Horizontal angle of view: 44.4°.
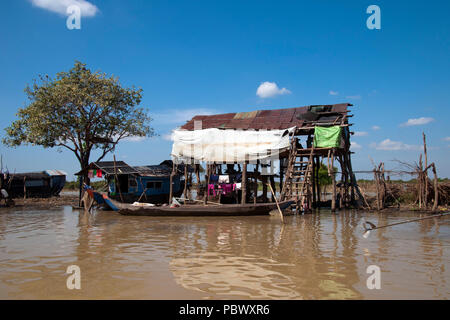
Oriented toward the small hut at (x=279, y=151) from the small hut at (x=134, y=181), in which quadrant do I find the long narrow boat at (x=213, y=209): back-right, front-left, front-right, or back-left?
front-right

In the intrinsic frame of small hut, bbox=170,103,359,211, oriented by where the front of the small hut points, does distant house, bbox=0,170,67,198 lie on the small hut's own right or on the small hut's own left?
on the small hut's own right

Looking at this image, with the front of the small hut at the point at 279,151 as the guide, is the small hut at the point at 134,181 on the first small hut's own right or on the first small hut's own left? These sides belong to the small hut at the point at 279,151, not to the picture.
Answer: on the first small hut's own right

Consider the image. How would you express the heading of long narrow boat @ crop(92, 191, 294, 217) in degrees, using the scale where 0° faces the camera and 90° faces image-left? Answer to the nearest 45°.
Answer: approximately 90°

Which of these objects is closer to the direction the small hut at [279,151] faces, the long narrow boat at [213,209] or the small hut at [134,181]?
the long narrow boat

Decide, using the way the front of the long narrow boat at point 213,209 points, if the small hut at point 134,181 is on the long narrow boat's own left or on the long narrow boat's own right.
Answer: on the long narrow boat's own right

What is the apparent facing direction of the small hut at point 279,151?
toward the camera

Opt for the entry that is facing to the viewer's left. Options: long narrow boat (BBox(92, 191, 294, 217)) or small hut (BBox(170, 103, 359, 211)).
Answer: the long narrow boat

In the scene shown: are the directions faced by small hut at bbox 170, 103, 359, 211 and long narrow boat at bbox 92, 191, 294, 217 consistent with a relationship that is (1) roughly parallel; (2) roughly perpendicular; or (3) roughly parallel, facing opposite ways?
roughly perpendicular

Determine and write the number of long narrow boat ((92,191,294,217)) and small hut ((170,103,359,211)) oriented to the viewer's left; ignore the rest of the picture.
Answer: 1

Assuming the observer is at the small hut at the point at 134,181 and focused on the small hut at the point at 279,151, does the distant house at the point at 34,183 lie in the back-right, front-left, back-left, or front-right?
back-left

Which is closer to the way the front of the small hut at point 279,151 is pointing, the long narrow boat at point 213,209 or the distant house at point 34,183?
the long narrow boat

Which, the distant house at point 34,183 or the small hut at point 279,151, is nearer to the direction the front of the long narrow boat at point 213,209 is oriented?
the distant house
